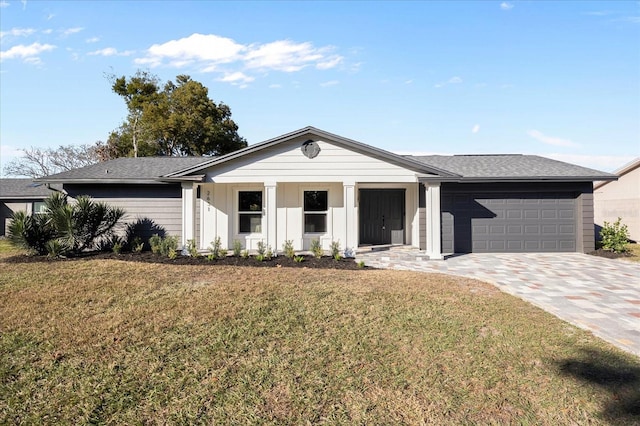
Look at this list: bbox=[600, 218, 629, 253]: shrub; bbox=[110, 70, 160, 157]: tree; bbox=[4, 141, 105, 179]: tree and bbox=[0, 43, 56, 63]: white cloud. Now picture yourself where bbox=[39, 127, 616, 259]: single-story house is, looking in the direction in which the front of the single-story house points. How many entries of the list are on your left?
1

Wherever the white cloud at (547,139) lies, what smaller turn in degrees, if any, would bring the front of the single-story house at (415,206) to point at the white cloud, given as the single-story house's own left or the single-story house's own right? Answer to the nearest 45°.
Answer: approximately 135° to the single-story house's own left

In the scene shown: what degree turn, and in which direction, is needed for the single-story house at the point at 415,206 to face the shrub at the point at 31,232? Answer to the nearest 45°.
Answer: approximately 90° to its right

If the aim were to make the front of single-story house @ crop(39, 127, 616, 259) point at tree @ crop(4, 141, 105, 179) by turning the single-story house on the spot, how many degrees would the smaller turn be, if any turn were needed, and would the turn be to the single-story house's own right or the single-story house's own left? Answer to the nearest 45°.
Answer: approximately 135° to the single-story house's own right

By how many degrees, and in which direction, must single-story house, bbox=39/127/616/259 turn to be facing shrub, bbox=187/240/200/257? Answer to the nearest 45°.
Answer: approximately 90° to its right

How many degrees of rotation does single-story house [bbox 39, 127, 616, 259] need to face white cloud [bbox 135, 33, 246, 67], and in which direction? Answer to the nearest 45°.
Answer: approximately 135° to its right

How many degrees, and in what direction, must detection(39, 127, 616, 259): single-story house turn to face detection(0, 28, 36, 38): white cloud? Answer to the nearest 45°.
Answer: approximately 90° to its right

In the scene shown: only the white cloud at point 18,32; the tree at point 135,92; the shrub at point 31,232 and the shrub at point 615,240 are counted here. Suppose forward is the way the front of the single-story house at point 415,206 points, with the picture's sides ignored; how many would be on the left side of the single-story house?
1

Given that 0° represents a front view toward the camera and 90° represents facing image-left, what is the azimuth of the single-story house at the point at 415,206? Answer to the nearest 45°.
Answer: approximately 0°

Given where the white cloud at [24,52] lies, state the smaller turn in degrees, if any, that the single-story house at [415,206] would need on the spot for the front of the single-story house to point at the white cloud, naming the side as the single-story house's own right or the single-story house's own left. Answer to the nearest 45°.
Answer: approximately 90° to the single-story house's own right

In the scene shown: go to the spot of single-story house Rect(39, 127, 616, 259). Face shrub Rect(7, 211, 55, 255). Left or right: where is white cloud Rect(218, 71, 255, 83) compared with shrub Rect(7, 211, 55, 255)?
right

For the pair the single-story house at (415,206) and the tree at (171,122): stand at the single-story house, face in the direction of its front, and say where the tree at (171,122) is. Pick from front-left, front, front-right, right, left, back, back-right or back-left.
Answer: back-right

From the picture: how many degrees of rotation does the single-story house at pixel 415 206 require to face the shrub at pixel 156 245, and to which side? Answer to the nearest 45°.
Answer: approximately 90° to its right
